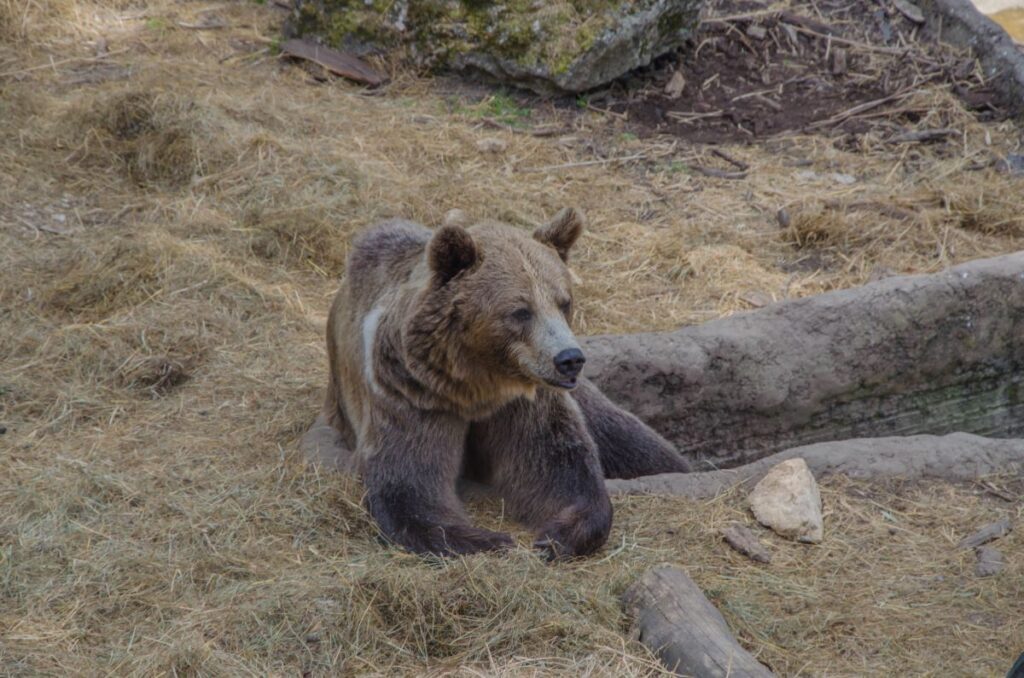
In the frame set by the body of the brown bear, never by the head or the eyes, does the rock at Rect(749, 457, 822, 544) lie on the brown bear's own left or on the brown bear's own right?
on the brown bear's own left

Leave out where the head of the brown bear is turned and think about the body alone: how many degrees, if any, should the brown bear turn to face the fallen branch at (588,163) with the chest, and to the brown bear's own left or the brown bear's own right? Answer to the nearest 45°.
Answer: approximately 135° to the brown bear's own left

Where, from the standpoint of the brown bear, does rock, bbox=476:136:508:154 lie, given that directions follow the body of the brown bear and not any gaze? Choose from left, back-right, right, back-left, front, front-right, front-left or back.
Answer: back-left

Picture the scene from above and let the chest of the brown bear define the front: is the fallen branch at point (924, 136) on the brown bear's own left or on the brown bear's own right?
on the brown bear's own left

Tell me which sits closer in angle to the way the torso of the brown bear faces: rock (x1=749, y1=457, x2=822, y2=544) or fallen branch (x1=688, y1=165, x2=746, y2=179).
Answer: the rock

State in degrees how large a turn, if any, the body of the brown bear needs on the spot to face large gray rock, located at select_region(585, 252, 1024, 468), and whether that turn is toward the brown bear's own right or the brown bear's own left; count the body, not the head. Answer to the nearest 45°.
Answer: approximately 90° to the brown bear's own left

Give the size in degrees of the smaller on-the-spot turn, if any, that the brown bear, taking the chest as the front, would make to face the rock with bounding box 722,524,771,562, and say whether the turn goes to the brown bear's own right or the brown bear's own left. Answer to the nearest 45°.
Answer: approximately 45° to the brown bear's own left

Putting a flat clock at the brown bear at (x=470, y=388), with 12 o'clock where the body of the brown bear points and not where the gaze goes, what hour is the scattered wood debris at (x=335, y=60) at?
The scattered wood debris is roughly at 7 o'clock from the brown bear.

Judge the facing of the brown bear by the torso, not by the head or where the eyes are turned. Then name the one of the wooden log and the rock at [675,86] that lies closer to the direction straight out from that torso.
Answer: the wooden log

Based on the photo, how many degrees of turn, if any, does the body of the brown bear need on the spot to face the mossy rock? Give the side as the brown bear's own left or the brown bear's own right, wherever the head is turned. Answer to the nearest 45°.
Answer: approximately 135° to the brown bear's own left

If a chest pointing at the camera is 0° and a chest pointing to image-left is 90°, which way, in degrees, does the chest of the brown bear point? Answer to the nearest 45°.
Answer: approximately 315°
